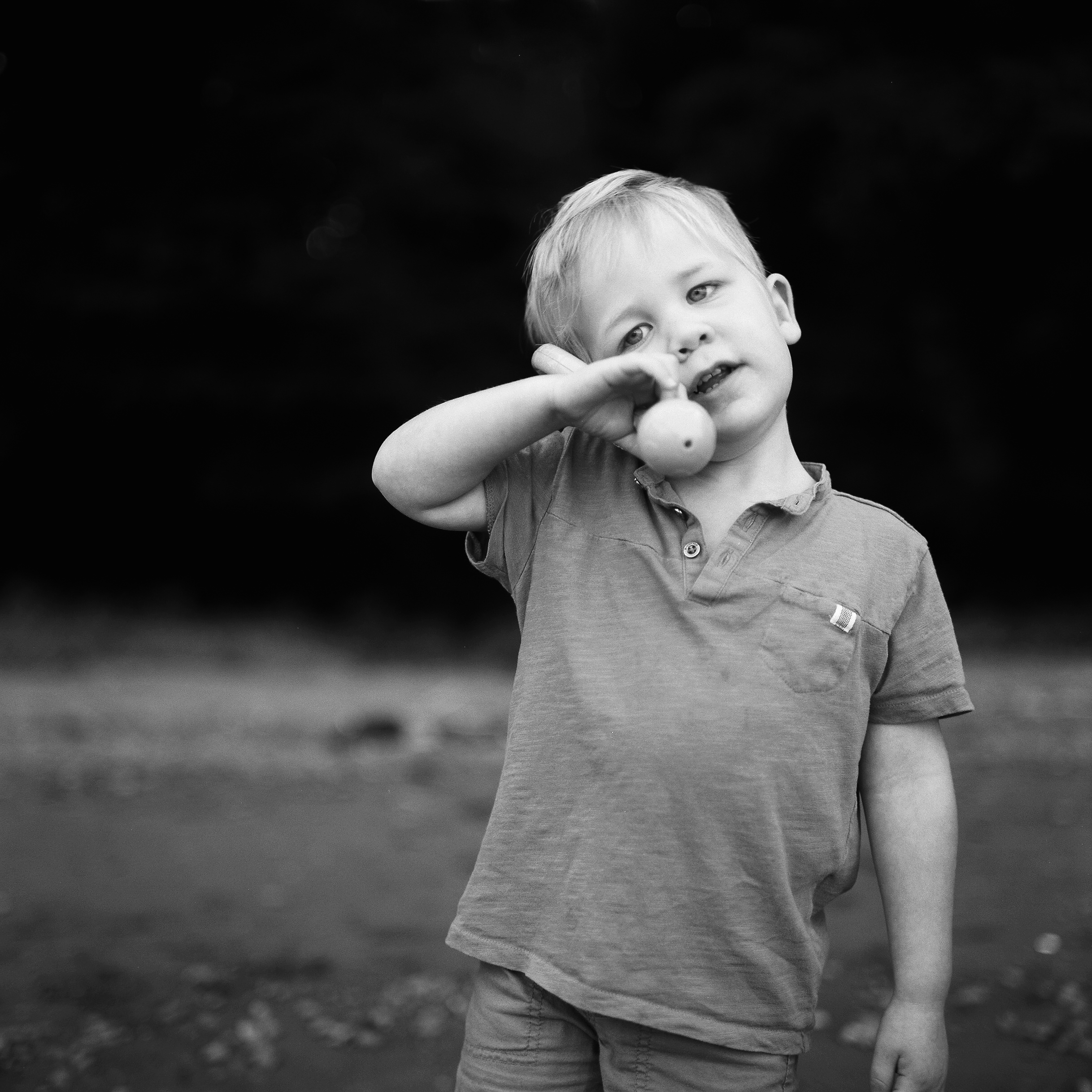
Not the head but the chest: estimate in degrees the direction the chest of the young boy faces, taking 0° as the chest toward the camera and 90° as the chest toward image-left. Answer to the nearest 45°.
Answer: approximately 0°
